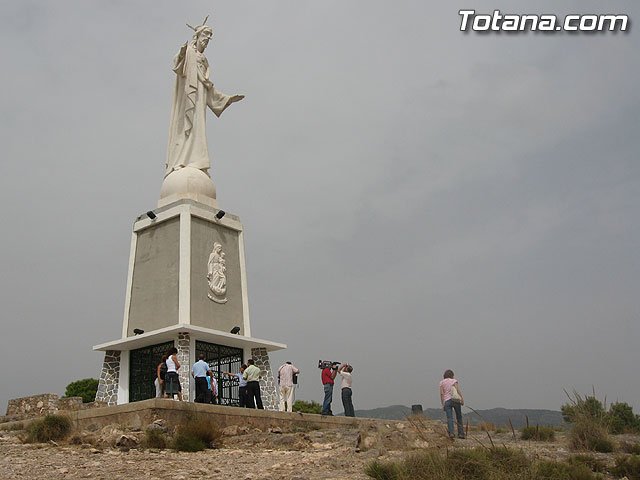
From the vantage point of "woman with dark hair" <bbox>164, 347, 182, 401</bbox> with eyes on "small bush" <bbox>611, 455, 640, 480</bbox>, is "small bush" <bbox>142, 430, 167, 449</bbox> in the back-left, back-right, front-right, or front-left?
front-right

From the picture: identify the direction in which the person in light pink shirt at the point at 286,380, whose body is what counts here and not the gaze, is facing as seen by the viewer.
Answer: away from the camera

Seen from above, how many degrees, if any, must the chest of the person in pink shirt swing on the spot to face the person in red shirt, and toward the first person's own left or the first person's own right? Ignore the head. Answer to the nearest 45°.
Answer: approximately 45° to the first person's own left

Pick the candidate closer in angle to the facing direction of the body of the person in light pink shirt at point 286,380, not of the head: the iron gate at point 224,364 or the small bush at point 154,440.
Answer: the iron gate

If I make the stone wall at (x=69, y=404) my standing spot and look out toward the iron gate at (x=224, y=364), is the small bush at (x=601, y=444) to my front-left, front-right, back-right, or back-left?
front-right
